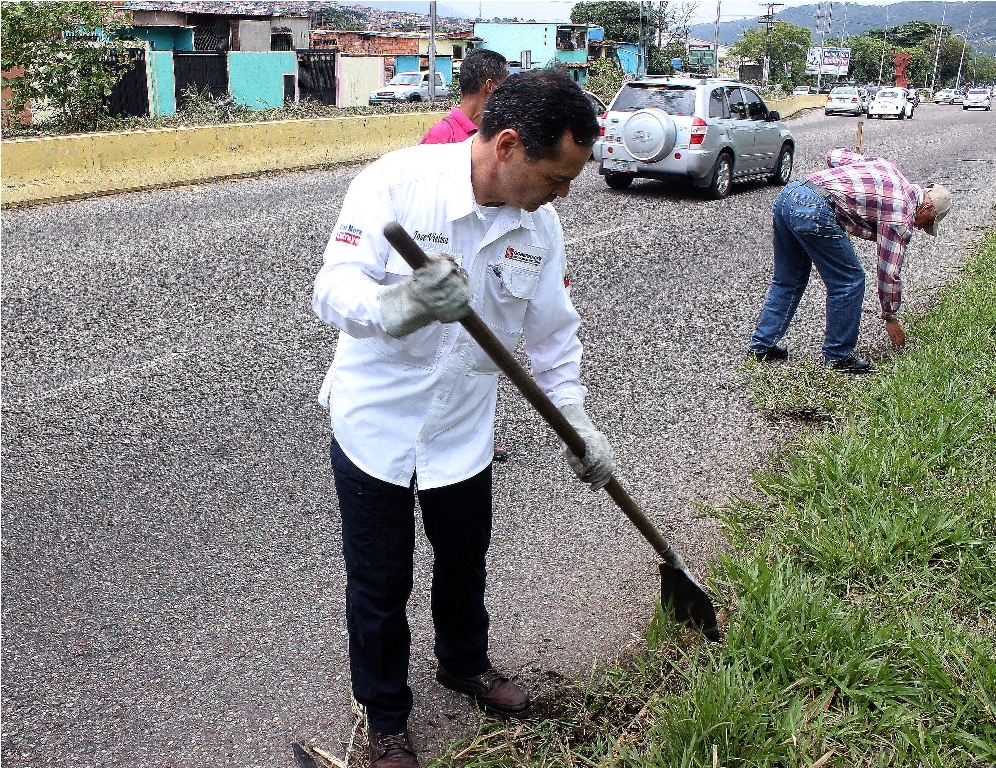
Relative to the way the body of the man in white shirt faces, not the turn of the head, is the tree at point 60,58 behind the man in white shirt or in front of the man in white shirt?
behind

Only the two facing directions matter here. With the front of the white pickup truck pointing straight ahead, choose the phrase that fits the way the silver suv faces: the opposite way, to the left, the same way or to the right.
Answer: the opposite way

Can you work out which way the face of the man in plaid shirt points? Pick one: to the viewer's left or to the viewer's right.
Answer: to the viewer's right

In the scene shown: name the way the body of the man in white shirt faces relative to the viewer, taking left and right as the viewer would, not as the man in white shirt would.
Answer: facing the viewer and to the right of the viewer

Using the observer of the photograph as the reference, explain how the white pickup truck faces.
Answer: facing the viewer and to the left of the viewer

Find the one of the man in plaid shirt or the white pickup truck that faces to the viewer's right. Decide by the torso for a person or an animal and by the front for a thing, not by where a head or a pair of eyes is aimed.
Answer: the man in plaid shirt

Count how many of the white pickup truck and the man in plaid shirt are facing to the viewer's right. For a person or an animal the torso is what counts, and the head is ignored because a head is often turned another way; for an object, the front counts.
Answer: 1

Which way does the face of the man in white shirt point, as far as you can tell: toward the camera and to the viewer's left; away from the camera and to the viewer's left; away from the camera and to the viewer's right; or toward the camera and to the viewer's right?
toward the camera and to the viewer's right

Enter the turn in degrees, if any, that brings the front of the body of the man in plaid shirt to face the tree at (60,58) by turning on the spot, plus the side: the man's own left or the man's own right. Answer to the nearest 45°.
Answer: approximately 135° to the man's own left

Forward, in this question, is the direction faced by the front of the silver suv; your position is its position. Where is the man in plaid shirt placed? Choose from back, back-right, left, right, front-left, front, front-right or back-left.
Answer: back-right

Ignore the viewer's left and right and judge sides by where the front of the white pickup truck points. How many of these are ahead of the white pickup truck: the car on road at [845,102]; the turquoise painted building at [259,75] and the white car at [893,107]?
1

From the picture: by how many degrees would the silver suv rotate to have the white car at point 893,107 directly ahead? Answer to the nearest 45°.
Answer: approximately 45° to its left

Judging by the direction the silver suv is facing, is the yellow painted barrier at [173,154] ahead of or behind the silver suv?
behind

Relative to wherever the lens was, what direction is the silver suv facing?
facing away from the viewer and to the right of the viewer

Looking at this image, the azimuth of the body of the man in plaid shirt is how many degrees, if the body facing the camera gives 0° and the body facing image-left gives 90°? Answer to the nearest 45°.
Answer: approximately 270°

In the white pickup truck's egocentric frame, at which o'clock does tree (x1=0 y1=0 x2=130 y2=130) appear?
The tree is roughly at 11 o'clock from the white pickup truck.
